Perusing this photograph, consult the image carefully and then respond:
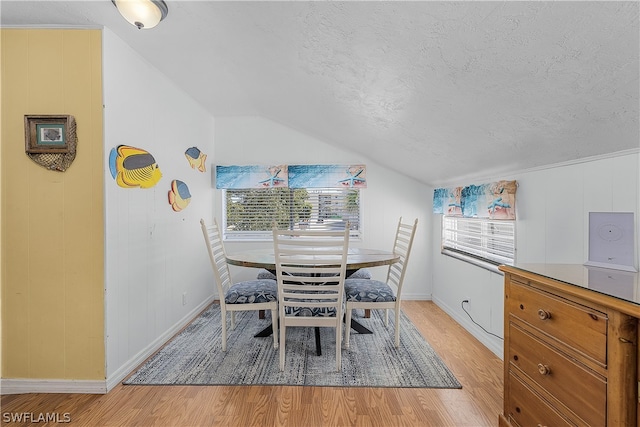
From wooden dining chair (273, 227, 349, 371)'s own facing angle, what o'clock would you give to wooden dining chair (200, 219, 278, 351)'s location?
wooden dining chair (200, 219, 278, 351) is roughly at 10 o'clock from wooden dining chair (273, 227, 349, 371).

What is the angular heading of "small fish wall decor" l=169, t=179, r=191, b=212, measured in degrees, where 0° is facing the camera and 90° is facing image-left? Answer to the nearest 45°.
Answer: approximately 315°

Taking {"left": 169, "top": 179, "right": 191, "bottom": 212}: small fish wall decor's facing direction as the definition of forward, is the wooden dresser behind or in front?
in front

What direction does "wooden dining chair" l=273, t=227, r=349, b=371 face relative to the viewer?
away from the camera

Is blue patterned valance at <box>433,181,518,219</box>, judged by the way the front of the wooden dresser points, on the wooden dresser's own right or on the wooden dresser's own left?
on the wooden dresser's own right

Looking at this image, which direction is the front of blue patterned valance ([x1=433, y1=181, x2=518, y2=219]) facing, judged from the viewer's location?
facing the viewer and to the left of the viewer

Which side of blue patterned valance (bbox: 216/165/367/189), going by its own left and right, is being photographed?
front

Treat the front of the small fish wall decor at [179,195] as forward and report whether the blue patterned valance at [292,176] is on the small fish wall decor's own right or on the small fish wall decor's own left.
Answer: on the small fish wall decor's own left

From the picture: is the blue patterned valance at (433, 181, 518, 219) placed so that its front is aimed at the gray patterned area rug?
yes

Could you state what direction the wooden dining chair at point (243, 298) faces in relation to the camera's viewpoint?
facing to the right of the viewer

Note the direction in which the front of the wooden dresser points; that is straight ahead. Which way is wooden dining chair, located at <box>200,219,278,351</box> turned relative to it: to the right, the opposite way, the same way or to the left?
the opposite way

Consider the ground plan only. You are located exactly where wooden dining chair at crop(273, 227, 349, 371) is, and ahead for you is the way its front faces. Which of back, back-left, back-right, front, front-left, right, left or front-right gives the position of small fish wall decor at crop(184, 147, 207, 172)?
front-left

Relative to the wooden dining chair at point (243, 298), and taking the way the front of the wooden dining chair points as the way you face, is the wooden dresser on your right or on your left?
on your right

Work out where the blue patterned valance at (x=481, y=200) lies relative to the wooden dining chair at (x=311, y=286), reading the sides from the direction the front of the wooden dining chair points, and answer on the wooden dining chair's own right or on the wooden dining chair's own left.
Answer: on the wooden dining chair's own right

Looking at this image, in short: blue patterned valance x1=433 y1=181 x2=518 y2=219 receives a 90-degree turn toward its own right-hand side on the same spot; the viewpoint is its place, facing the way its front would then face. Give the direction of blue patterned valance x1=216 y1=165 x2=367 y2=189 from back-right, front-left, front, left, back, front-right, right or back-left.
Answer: front-left
